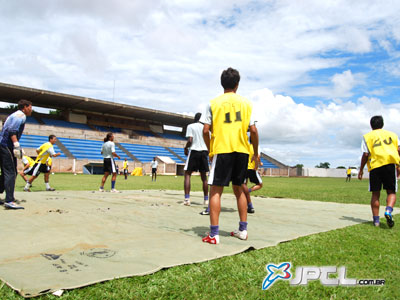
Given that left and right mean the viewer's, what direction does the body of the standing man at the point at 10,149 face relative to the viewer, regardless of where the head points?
facing to the right of the viewer

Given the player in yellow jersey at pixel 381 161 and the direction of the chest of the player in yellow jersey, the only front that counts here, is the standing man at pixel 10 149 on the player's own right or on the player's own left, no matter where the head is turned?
on the player's own left

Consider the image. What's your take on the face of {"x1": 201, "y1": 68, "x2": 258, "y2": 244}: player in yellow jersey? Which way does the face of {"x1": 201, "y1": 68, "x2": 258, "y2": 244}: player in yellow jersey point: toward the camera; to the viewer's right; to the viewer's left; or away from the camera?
away from the camera

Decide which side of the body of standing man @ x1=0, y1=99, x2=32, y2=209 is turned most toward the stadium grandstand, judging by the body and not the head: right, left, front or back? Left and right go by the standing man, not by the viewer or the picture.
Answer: left

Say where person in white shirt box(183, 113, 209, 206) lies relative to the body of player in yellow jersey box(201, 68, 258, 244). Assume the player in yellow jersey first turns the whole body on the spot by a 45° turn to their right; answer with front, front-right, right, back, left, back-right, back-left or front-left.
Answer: front-left

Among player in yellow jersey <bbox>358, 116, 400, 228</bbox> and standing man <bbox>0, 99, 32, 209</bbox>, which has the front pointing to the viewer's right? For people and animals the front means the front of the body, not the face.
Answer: the standing man

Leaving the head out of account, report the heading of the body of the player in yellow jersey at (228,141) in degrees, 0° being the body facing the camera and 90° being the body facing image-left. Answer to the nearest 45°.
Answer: approximately 180°

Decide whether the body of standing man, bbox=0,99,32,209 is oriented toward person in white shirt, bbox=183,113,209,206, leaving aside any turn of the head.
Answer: yes

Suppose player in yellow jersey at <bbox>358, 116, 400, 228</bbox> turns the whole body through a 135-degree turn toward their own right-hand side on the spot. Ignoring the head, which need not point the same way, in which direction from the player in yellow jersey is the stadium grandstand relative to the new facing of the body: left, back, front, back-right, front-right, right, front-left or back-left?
back

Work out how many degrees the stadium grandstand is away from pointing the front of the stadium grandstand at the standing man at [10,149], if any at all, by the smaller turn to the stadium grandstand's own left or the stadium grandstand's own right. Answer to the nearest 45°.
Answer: approximately 45° to the stadium grandstand's own right

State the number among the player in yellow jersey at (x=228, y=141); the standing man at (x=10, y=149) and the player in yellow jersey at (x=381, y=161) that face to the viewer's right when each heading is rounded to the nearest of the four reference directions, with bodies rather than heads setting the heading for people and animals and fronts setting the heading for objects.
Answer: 1

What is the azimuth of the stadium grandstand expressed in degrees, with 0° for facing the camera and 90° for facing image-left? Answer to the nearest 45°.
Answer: approximately 315°

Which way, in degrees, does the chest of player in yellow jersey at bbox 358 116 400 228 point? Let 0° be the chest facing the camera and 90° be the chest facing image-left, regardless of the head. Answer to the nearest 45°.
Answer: approximately 180°
